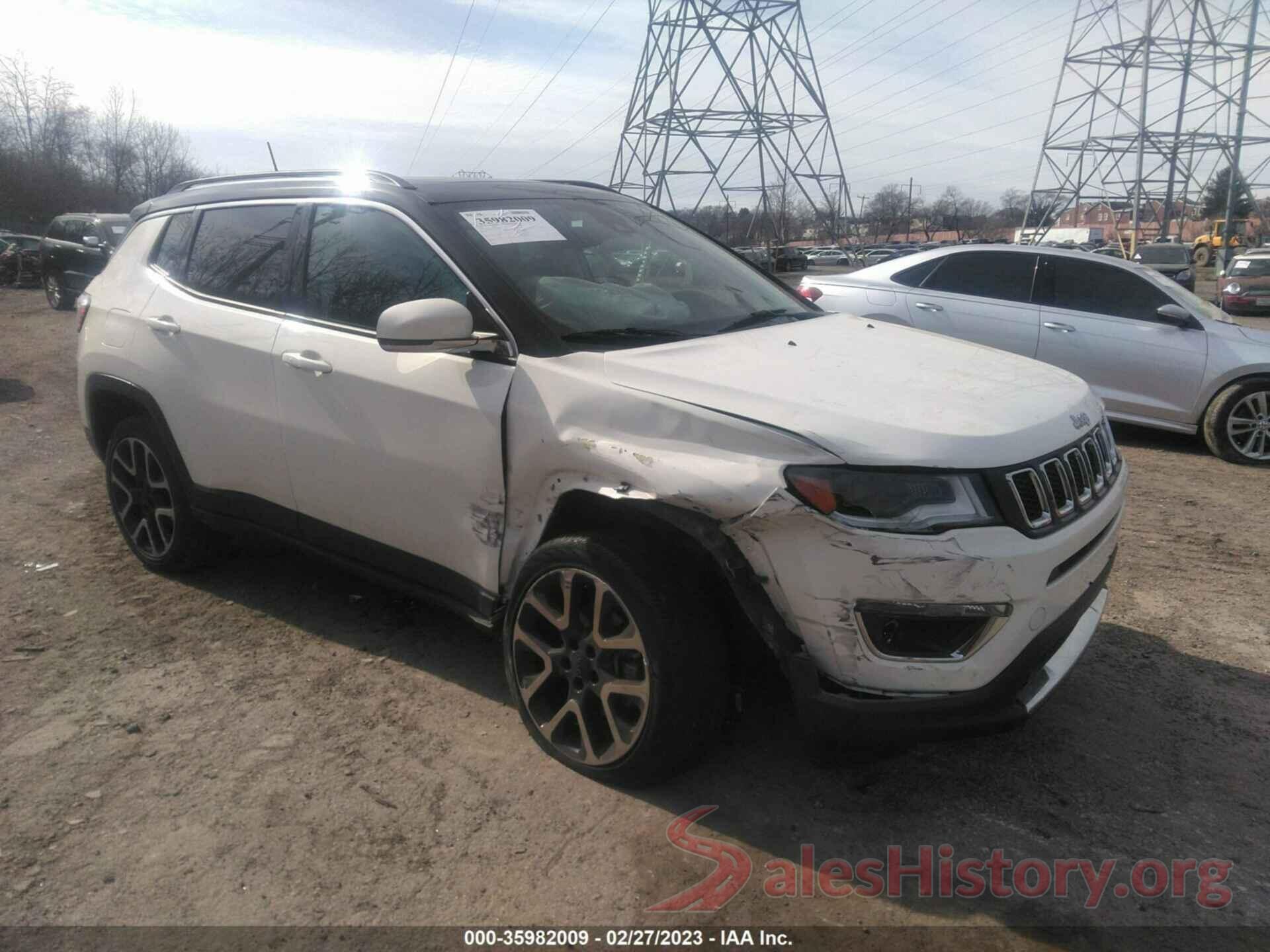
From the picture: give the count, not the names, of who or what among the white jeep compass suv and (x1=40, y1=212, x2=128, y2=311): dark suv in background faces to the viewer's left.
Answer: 0

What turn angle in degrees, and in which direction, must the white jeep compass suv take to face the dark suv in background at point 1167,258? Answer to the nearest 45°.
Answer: approximately 90° to its left

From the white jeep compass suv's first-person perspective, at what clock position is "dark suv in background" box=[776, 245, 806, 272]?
The dark suv in background is roughly at 8 o'clock from the white jeep compass suv.

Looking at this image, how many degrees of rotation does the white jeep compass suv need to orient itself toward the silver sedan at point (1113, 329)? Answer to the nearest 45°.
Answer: approximately 90° to its left

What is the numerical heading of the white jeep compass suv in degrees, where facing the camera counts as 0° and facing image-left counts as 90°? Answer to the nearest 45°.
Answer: approximately 315°

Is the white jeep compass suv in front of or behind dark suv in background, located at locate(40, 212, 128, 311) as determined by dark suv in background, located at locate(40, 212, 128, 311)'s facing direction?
in front
